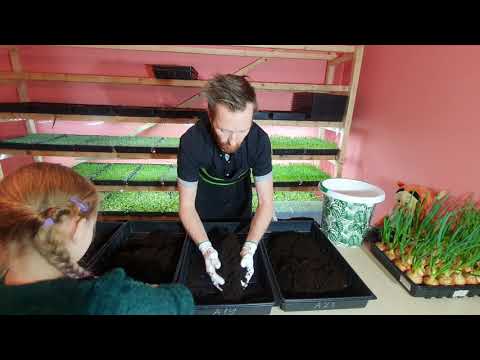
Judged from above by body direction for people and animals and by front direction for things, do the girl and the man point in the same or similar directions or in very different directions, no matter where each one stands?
very different directions

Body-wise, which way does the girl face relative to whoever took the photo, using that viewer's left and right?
facing away from the viewer and to the right of the viewer

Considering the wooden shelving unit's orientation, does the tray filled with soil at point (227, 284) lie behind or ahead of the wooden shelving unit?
ahead

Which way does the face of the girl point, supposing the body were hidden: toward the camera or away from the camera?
away from the camera

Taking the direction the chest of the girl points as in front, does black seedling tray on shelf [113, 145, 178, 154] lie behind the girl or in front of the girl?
in front

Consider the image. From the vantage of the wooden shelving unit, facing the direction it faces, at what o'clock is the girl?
The girl is roughly at 12 o'clock from the wooden shelving unit.

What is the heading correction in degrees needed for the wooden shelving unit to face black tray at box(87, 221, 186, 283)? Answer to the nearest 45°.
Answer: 0° — it already faces it

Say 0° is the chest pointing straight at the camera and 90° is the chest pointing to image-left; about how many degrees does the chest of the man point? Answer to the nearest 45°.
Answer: approximately 0°

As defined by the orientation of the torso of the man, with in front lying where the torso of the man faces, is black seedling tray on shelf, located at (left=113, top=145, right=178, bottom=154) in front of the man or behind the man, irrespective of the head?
behind
